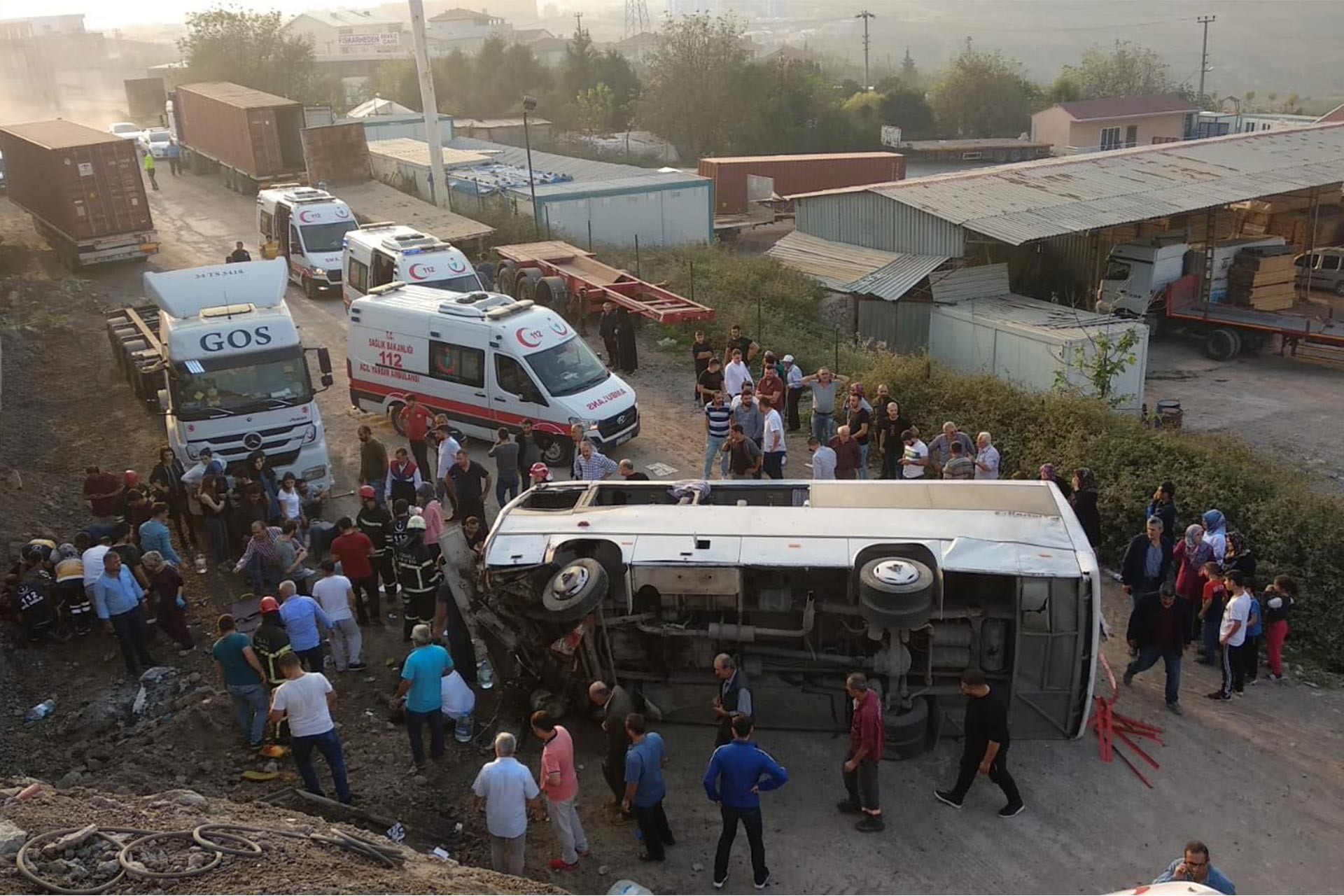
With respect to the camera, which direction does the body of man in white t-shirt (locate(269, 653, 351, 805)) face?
away from the camera

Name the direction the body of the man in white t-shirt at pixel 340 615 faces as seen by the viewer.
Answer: away from the camera

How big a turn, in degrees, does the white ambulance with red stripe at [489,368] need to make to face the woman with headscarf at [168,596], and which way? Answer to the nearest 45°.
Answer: approximately 90° to its right

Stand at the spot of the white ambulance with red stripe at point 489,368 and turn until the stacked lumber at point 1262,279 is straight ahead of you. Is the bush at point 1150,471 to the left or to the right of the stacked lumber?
right

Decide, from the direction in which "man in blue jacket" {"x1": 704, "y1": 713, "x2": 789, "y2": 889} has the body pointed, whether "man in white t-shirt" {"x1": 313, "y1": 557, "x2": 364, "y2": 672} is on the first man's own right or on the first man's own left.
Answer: on the first man's own left

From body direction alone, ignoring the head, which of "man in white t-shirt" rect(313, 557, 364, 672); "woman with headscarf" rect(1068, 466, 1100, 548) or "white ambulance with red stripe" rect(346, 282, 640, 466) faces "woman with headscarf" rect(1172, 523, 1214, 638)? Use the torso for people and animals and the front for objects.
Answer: the white ambulance with red stripe

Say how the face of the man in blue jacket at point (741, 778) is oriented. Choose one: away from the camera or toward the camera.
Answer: away from the camera

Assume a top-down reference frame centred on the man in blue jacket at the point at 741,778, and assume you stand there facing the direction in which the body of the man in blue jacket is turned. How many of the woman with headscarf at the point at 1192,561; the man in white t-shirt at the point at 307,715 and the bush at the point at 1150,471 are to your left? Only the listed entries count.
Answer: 1

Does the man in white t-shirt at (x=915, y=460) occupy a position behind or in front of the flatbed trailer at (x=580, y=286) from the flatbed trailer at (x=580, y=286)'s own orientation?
in front

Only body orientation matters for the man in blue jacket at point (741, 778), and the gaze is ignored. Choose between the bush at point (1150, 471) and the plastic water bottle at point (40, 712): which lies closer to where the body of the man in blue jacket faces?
the bush

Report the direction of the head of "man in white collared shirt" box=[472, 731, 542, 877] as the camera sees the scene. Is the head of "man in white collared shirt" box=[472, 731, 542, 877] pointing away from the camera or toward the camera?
away from the camera

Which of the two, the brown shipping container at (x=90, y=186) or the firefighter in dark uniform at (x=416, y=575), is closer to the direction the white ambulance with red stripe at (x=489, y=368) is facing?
the firefighter in dark uniform

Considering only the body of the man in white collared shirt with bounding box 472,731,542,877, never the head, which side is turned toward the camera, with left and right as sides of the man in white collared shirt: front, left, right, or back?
back

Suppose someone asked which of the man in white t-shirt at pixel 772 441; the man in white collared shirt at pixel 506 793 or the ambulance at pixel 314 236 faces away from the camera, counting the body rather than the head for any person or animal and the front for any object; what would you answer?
the man in white collared shirt at pixel 506 793

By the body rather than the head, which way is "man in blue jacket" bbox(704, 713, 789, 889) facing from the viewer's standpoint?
away from the camera
